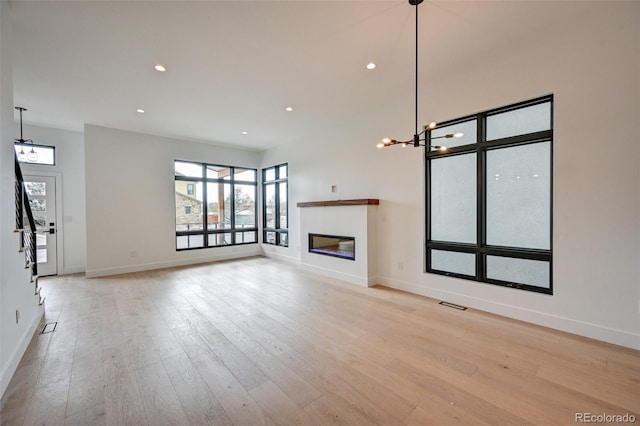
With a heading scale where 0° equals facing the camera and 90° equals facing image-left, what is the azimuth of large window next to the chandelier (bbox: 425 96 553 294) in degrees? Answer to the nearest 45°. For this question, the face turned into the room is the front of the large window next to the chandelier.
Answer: approximately 45°

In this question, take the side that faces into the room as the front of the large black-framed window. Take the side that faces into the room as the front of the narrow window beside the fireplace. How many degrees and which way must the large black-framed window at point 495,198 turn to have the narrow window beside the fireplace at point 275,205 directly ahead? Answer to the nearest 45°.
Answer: approximately 45° to its right

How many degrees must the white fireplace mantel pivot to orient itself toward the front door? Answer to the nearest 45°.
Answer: approximately 45° to its right

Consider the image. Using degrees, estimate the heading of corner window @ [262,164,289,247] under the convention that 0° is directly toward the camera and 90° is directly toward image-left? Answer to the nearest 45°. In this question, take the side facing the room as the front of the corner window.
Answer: approximately 45°

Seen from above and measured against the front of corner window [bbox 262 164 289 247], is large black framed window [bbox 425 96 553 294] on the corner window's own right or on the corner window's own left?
on the corner window's own left

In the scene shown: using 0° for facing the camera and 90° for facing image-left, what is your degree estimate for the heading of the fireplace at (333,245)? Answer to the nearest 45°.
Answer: approximately 45°

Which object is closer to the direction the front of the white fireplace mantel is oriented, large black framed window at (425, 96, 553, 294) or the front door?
the front door

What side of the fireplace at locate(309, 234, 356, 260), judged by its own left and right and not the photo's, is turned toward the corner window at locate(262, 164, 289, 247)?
right
